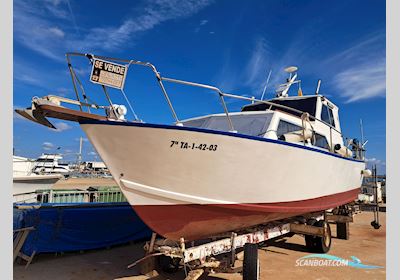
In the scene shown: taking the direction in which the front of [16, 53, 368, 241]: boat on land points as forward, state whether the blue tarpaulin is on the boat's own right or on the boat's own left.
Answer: on the boat's own right

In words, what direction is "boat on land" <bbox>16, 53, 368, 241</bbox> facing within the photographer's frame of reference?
facing the viewer and to the left of the viewer

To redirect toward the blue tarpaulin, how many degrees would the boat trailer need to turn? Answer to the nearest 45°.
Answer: approximately 90° to its right

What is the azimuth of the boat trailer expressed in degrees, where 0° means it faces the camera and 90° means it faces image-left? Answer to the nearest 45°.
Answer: approximately 45°
